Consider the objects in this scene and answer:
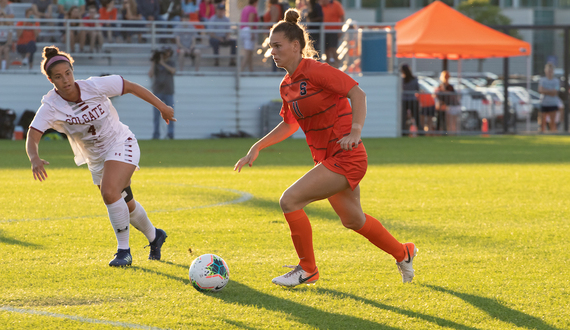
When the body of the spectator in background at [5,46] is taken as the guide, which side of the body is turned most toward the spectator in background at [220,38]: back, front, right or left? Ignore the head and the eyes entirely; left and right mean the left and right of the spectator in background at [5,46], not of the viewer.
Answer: left

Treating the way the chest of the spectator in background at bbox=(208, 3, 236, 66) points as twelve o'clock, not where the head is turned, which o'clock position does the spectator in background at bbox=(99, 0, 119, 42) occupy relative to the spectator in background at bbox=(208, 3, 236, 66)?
the spectator in background at bbox=(99, 0, 119, 42) is roughly at 3 o'clock from the spectator in background at bbox=(208, 3, 236, 66).

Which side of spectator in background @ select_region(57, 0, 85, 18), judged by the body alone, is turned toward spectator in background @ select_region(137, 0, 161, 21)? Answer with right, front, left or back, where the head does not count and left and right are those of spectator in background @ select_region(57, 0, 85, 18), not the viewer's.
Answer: left

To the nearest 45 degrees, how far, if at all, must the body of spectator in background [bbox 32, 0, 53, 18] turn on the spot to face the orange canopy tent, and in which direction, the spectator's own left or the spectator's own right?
approximately 90° to the spectator's own left

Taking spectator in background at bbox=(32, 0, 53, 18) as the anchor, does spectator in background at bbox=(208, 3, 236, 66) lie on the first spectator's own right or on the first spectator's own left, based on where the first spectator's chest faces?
on the first spectator's own left

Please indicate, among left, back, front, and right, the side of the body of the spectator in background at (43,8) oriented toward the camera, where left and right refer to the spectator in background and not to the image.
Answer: front

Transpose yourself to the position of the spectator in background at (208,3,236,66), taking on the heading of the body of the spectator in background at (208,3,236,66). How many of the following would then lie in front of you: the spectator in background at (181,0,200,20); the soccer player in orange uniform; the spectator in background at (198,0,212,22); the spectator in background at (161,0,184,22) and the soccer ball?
2

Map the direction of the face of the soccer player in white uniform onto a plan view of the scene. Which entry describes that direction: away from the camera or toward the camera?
toward the camera

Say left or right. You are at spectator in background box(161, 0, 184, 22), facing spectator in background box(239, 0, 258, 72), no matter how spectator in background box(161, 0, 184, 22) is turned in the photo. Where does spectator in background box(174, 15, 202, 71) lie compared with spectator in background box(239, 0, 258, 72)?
right

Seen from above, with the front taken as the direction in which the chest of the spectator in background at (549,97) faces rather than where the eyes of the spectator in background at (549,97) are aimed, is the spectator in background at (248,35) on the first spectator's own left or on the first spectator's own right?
on the first spectator's own right

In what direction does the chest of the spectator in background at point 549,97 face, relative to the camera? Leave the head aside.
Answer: toward the camera

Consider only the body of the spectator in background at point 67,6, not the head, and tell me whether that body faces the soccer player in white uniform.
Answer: yes

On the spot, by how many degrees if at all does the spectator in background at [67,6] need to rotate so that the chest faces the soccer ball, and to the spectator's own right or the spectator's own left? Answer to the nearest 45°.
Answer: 0° — they already face it

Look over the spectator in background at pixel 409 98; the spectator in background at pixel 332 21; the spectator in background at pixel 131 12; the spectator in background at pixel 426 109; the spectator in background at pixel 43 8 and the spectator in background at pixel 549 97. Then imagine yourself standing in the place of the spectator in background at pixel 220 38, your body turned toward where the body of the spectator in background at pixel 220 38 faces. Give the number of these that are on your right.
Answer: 2

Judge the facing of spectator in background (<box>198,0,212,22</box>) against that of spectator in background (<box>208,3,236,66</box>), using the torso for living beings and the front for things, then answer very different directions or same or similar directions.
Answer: same or similar directions
